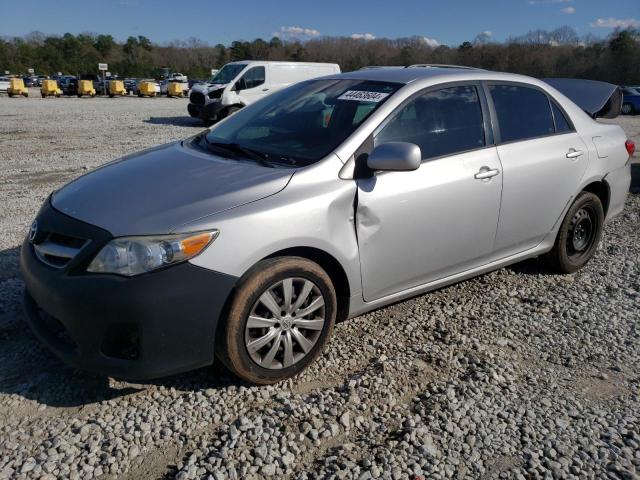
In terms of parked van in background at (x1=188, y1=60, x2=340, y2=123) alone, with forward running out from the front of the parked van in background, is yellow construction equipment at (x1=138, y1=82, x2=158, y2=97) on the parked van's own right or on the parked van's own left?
on the parked van's own right

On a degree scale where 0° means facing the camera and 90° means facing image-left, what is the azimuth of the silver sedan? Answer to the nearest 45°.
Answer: approximately 45°

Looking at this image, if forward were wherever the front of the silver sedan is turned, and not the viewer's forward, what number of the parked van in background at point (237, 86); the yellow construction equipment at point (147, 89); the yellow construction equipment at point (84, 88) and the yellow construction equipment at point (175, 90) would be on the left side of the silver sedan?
0

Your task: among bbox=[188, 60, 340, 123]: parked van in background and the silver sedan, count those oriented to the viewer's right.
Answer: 0

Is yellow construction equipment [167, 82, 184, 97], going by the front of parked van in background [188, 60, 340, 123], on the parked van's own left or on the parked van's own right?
on the parked van's own right

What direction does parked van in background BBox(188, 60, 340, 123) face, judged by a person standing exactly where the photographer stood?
facing the viewer and to the left of the viewer

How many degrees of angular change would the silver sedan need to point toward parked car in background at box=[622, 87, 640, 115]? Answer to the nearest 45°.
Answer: approximately 180°

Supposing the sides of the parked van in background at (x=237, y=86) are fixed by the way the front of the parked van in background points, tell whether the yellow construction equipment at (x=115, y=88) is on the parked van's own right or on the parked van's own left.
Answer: on the parked van's own right

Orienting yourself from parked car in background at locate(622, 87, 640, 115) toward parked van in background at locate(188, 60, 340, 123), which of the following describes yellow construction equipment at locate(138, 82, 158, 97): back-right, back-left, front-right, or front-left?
front-right

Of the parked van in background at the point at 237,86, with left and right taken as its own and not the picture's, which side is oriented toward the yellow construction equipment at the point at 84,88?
right

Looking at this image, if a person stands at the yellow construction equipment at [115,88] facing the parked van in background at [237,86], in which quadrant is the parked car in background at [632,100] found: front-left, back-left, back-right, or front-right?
front-left

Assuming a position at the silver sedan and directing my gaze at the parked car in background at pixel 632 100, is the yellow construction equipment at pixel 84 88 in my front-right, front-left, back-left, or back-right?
front-left

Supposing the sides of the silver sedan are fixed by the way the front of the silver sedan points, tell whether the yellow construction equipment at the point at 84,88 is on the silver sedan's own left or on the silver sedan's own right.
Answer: on the silver sedan's own right

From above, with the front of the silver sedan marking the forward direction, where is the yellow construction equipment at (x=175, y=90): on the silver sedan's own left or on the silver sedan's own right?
on the silver sedan's own right

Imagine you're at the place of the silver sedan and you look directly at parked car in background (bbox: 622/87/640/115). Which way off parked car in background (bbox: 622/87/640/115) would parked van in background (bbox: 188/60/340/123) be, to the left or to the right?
left

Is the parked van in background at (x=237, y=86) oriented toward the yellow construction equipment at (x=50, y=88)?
no

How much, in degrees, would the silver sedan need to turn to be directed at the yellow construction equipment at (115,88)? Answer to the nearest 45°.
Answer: approximately 135° to its right

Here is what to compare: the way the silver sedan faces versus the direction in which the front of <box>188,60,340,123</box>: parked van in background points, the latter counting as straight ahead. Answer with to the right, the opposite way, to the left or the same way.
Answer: the same way

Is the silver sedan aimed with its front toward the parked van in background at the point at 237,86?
no
